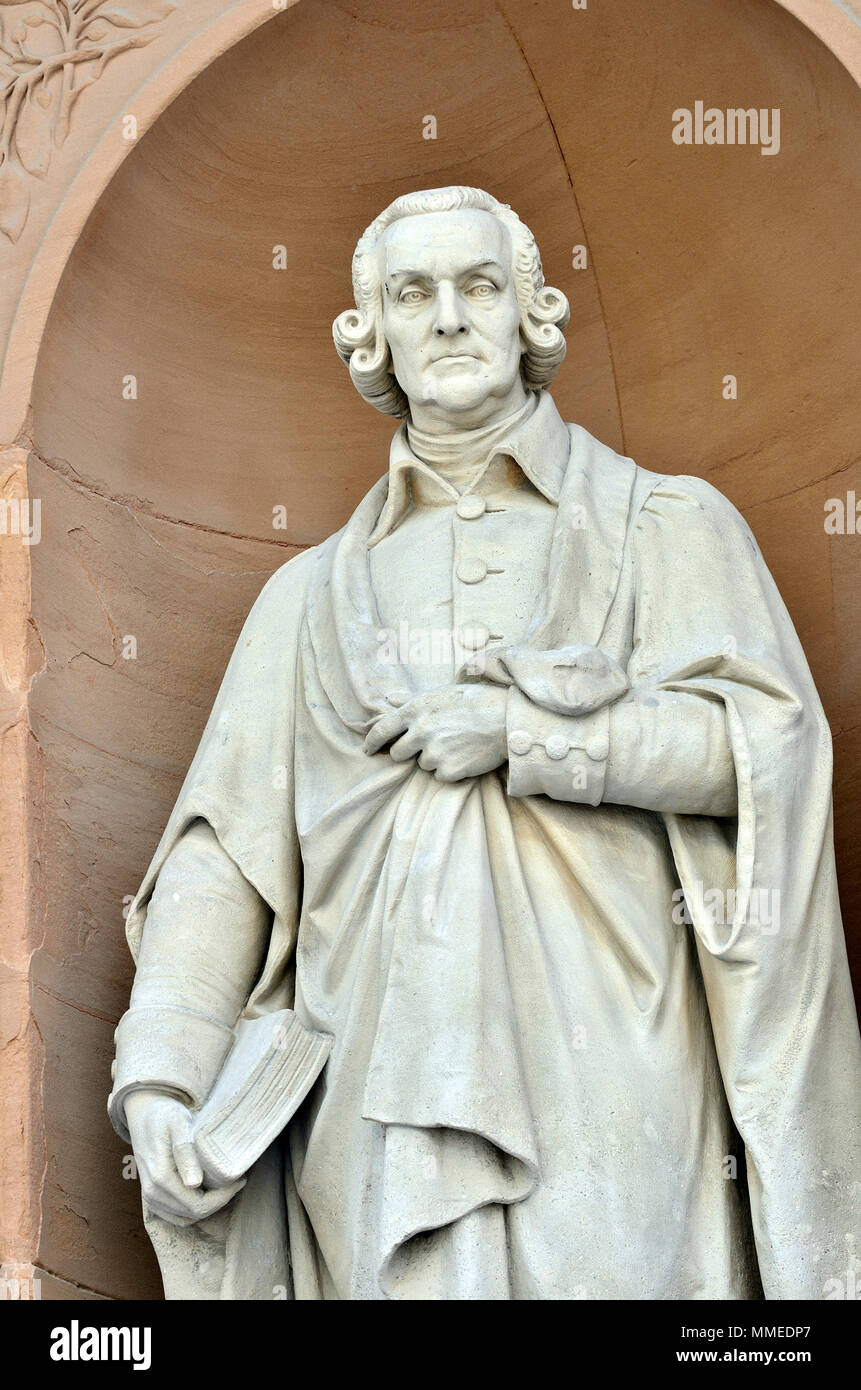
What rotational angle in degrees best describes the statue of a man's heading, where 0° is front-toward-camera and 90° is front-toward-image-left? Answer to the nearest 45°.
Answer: approximately 0°
